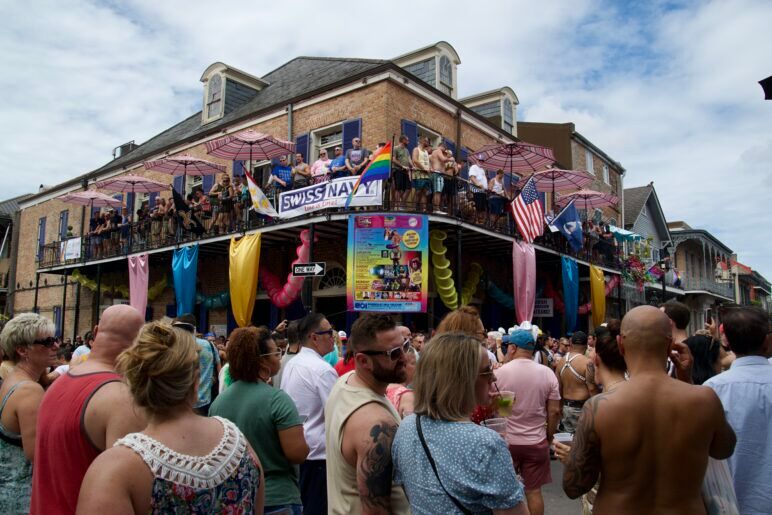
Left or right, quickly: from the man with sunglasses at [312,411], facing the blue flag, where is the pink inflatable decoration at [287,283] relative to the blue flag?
left

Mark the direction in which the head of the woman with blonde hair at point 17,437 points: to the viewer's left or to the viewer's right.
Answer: to the viewer's right

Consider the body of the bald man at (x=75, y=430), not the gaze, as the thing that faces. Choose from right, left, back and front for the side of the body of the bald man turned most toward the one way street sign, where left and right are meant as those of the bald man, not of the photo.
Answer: front

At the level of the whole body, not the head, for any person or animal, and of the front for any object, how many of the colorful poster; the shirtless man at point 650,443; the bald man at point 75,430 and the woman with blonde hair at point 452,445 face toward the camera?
1

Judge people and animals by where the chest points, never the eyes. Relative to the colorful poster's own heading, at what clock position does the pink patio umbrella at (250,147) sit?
The pink patio umbrella is roughly at 4 o'clock from the colorful poster.

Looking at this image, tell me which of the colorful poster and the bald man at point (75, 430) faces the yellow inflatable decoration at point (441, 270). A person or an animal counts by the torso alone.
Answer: the bald man

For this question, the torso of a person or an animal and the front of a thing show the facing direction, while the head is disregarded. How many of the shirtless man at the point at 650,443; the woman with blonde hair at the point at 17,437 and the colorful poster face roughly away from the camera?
1

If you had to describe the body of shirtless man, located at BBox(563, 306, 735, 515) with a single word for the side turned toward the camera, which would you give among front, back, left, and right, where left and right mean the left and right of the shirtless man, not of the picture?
back

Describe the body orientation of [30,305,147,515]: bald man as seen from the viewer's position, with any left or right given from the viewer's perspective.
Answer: facing away from the viewer and to the right of the viewer

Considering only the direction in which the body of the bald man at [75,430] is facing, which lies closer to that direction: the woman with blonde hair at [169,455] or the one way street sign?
the one way street sign

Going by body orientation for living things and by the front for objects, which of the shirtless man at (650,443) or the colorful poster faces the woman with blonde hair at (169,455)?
the colorful poster

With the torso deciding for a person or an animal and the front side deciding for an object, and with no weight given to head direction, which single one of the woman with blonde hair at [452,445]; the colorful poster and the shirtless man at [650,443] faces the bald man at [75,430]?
the colorful poster

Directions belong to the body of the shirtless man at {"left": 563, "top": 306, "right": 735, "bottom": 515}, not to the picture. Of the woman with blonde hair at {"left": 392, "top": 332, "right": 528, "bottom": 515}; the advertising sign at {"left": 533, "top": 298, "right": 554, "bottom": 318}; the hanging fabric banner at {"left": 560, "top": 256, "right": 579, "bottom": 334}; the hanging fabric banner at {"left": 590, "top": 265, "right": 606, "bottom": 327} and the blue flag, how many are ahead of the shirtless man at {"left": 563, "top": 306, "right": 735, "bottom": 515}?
4

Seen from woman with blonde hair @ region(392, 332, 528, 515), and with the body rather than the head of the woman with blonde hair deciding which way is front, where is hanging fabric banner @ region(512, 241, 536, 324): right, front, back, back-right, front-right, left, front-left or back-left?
front-left

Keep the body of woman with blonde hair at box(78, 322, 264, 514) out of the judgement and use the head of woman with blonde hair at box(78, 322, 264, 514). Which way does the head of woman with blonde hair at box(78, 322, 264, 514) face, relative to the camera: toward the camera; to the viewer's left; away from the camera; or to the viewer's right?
away from the camera

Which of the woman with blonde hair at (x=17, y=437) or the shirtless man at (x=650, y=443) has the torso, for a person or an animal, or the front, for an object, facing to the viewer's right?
the woman with blonde hair

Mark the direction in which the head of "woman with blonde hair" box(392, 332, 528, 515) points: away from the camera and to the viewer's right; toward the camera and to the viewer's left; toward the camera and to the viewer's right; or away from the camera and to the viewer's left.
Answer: away from the camera and to the viewer's right
